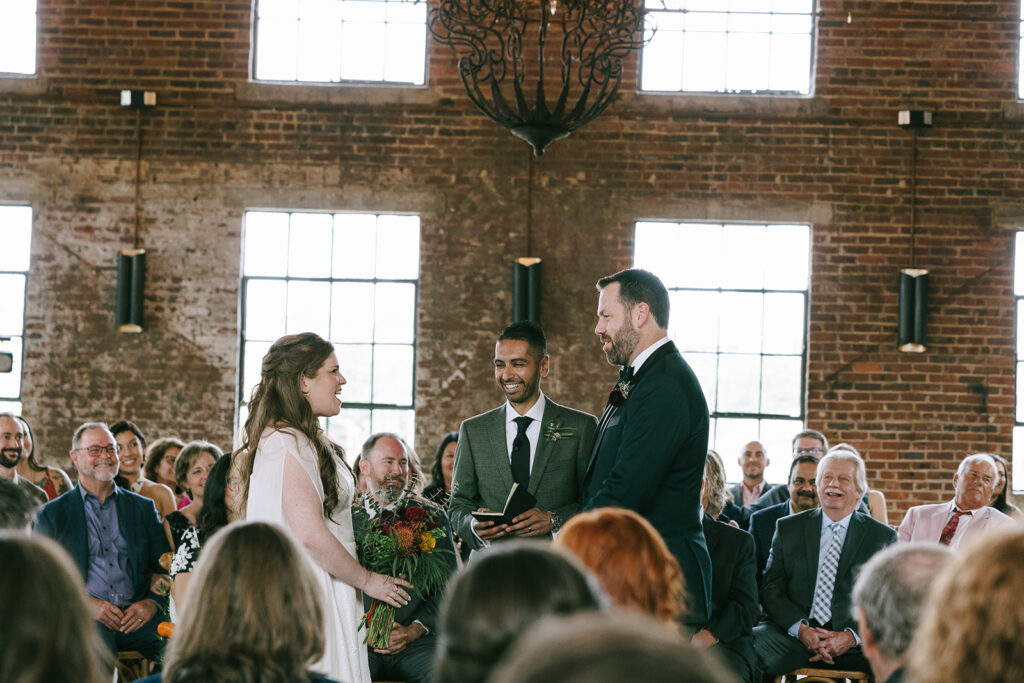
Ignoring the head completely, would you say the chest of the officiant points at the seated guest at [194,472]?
no

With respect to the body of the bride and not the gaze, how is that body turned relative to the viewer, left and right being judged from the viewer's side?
facing to the right of the viewer

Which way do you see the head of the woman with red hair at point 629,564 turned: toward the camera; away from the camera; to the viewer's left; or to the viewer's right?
away from the camera

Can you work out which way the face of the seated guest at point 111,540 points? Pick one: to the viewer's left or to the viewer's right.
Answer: to the viewer's right

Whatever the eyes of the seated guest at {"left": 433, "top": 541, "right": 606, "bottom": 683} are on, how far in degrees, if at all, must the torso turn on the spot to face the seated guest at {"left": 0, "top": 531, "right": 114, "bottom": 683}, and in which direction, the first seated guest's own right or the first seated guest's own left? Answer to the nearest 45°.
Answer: approximately 90° to the first seated guest's own left

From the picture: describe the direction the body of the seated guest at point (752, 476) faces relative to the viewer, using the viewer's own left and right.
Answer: facing the viewer

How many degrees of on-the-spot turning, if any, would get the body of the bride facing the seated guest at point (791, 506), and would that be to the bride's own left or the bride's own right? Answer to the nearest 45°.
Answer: approximately 45° to the bride's own left

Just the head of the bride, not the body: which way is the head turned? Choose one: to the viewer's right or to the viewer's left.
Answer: to the viewer's right

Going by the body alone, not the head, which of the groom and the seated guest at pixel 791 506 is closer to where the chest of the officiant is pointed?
the groom

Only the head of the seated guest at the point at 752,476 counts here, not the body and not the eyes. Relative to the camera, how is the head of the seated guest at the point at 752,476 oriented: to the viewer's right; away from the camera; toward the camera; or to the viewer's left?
toward the camera

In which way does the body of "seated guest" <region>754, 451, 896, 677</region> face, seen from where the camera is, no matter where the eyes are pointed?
toward the camera

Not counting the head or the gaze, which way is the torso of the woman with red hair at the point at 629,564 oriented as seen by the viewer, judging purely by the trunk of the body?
away from the camera

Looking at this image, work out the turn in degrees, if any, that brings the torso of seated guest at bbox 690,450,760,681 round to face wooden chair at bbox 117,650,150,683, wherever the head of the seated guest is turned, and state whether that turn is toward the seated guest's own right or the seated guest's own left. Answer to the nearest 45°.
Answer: approximately 45° to the seated guest's own right

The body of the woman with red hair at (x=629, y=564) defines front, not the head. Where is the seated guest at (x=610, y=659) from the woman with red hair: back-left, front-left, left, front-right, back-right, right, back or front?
back

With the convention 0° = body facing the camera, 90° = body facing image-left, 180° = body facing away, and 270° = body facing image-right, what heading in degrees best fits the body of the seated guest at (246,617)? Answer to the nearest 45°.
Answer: approximately 180°

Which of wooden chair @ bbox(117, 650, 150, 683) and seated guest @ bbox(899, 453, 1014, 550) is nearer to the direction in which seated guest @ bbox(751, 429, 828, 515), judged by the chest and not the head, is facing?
the wooden chair

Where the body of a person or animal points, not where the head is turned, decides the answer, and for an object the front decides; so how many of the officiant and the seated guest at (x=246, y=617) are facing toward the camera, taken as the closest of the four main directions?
1

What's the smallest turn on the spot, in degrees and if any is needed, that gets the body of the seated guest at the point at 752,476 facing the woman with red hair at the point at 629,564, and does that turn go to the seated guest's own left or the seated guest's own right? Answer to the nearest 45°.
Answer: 0° — they already face them

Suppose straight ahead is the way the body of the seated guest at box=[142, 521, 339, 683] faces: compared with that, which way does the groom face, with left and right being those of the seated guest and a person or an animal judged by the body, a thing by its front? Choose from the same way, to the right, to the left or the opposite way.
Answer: to the left

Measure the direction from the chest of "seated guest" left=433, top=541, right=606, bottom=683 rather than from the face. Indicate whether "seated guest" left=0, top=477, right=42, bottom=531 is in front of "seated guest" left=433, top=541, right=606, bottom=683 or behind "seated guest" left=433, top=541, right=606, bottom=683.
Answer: in front

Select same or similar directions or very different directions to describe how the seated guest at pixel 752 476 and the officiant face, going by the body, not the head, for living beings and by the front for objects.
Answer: same or similar directions

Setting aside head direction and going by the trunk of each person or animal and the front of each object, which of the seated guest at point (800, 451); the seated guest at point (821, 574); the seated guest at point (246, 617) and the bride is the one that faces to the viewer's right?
the bride
